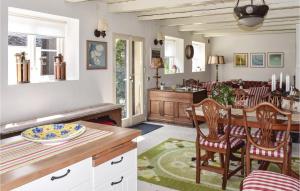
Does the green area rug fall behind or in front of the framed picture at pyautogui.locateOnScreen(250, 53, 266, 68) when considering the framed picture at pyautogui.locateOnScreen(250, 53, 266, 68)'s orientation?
in front

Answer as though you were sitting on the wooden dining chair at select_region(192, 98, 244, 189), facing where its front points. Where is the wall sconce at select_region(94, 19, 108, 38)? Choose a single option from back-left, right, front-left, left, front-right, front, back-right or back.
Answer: left

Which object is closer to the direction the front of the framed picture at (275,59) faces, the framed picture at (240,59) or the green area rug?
the green area rug

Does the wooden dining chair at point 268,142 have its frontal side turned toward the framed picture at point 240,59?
yes

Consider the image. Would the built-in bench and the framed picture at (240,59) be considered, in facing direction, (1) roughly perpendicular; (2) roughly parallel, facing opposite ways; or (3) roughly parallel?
roughly perpendicular

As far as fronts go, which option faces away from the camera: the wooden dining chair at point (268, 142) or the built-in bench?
the wooden dining chair

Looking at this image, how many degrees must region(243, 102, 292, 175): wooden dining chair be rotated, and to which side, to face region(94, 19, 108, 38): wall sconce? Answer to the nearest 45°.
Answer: approximately 45° to its left

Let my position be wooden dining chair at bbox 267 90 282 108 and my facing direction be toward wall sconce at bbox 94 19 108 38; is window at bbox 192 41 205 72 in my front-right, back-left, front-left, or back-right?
front-right

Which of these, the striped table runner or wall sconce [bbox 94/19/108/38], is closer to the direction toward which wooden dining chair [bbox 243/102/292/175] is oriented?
the wall sconce

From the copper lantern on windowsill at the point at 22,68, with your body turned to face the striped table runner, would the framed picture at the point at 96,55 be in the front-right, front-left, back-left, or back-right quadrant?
back-left

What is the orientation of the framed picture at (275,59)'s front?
toward the camera

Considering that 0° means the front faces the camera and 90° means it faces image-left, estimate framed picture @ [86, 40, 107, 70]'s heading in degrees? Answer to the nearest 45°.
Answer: approximately 315°

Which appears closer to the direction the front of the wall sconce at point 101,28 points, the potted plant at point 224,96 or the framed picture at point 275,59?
the potted plant

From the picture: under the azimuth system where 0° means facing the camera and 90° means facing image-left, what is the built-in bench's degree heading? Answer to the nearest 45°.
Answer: approximately 315°

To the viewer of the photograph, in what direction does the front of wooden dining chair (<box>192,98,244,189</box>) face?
facing away from the viewer and to the right of the viewer

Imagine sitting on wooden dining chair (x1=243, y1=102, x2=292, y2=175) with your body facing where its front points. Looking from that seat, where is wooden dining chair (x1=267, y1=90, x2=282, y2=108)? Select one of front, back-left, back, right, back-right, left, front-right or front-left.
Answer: front

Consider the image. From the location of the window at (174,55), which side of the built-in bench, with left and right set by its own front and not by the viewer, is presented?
left

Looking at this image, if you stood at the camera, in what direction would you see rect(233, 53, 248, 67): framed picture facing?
facing the viewer
